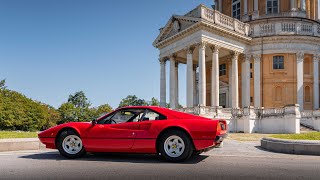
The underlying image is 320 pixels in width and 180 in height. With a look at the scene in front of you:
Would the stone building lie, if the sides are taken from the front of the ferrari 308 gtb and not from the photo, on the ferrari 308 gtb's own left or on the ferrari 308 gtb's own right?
on the ferrari 308 gtb's own right

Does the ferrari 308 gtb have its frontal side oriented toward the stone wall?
no

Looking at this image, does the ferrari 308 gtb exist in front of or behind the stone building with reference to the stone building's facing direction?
in front

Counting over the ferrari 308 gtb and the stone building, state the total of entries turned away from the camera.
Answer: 0

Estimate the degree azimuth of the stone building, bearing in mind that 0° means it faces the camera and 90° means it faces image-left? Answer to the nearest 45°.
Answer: approximately 45°

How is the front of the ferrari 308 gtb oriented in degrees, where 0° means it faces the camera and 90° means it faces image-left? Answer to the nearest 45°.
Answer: approximately 90°
